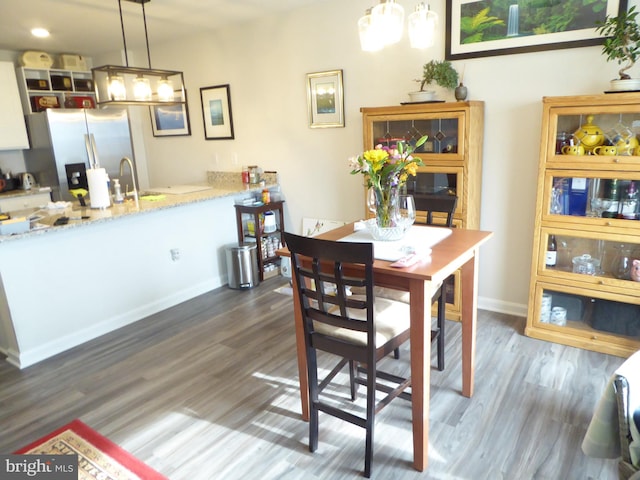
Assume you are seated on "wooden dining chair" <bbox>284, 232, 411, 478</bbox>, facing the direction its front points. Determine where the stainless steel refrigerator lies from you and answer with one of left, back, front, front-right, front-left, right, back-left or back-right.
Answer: left

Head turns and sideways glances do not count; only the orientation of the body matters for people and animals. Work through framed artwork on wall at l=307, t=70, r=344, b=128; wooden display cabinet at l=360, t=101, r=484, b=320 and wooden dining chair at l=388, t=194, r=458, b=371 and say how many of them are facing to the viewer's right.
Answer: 0

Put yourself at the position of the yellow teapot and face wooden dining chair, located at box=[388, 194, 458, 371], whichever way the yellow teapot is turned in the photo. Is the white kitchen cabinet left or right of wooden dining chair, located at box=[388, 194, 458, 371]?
right

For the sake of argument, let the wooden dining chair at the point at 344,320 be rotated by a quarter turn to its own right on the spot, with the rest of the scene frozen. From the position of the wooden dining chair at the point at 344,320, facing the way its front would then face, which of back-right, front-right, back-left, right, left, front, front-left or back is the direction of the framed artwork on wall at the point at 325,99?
back-left

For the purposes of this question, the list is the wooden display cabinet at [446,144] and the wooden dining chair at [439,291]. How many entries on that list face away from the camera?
0

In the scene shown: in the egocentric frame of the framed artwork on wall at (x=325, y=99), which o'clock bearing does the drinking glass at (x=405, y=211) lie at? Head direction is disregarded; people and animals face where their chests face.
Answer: The drinking glass is roughly at 10 o'clock from the framed artwork on wall.

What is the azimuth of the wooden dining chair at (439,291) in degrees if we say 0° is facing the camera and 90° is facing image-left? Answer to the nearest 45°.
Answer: approximately 45°

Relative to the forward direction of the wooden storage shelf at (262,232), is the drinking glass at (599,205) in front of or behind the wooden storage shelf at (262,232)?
in front

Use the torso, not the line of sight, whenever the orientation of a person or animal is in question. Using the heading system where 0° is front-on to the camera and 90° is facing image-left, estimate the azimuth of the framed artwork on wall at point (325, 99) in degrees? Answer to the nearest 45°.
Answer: approximately 45°

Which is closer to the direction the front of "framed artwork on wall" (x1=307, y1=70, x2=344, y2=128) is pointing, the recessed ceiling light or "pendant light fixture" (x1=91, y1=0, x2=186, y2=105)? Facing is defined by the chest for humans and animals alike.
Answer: the pendant light fixture

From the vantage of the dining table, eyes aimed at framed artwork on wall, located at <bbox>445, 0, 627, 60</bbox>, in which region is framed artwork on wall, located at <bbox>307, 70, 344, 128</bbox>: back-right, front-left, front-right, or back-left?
front-left

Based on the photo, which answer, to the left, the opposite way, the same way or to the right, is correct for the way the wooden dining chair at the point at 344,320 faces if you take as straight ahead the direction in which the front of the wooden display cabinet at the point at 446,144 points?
the opposite way

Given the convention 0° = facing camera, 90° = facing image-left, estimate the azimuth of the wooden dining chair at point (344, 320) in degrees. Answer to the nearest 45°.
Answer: approximately 225°

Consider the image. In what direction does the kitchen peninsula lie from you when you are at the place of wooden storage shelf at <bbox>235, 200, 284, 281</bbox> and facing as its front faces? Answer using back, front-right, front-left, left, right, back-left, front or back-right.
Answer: right

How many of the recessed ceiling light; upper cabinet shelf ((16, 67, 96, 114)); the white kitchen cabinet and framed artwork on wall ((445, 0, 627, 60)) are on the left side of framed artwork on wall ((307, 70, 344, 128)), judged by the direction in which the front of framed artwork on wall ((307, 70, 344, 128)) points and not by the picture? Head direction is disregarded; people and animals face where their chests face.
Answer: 1

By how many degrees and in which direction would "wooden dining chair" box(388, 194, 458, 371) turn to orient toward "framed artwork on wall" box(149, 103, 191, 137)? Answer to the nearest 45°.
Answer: approximately 90° to its right

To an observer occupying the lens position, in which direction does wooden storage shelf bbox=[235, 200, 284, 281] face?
facing the viewer and to the right of the viewer
